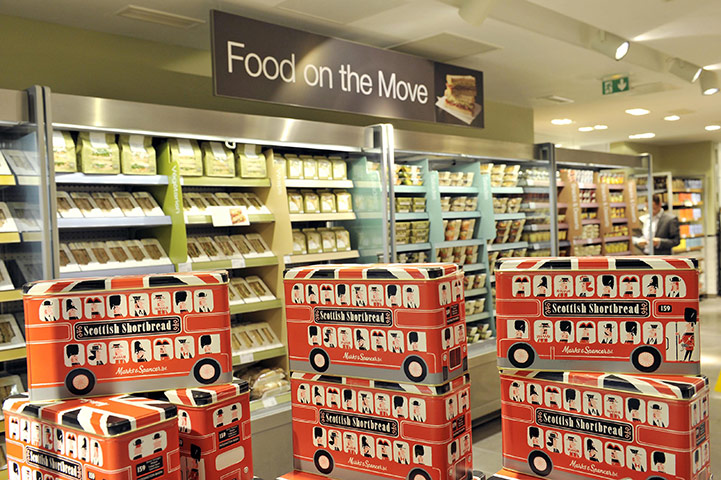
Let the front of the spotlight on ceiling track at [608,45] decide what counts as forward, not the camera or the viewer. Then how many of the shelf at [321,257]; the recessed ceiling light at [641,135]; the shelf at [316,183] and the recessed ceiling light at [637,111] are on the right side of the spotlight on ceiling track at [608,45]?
2

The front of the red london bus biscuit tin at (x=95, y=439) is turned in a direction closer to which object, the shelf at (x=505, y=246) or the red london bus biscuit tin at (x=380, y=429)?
the red london bus biscuit tin

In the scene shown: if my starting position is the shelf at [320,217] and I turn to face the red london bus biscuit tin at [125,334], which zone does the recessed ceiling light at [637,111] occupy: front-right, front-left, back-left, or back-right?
back-left

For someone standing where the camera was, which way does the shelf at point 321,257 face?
facing the viewer and to the right of the viewer

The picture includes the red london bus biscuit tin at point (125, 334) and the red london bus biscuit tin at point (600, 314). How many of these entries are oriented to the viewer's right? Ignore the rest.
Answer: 1

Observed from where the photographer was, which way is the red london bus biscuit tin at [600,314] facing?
facing to the left of the viewer
